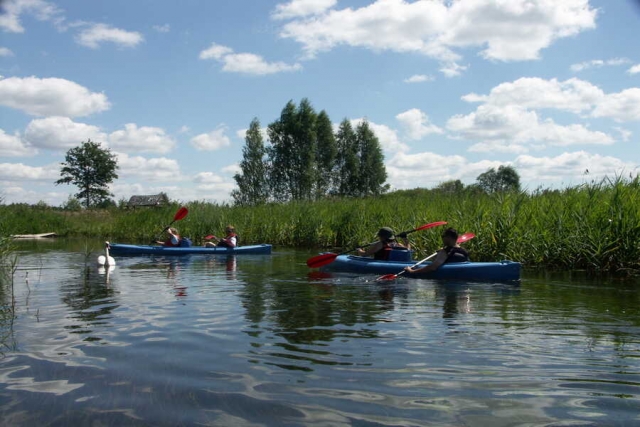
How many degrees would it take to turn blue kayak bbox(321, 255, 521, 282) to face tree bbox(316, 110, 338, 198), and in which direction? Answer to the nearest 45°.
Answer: approximately 90° to its right

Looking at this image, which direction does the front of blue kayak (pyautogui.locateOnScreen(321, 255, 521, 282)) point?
to the viewer's left

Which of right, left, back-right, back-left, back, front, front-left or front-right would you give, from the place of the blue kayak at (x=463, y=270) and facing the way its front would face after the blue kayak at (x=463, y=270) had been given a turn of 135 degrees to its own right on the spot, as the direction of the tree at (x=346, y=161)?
front-left

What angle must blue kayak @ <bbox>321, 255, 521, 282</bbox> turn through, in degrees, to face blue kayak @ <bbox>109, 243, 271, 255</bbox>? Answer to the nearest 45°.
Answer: approximately 45° to its right

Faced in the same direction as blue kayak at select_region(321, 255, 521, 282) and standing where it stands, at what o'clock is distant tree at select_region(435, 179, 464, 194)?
The distant tree is roughly at 3 o'clock from the blue kayak.

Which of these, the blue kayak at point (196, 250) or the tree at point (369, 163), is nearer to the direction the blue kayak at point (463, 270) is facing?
the blue kayak

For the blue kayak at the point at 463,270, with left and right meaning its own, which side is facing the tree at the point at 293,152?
right

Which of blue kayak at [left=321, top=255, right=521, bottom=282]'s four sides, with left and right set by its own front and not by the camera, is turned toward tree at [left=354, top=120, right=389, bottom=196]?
right

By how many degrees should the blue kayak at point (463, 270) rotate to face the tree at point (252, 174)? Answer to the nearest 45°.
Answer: approximately 90° to its right
